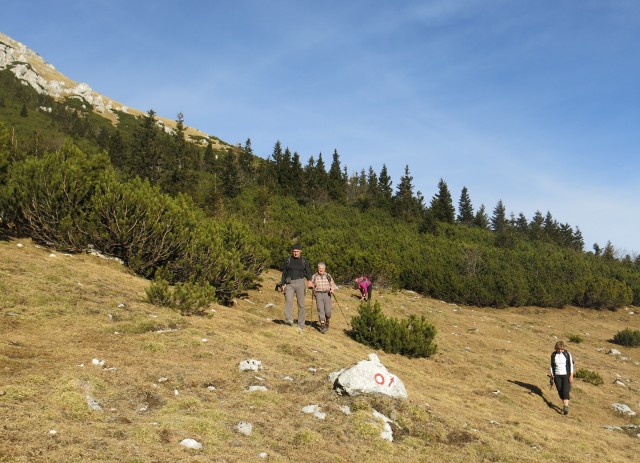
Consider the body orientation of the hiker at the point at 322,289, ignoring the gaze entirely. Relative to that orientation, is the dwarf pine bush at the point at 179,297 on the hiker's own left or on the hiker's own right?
on the hiker's own right

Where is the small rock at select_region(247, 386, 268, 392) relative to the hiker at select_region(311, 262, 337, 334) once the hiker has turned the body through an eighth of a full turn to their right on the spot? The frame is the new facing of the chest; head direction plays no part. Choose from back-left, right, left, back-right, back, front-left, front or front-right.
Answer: front-left

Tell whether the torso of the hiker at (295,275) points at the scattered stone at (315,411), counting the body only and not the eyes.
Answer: yes

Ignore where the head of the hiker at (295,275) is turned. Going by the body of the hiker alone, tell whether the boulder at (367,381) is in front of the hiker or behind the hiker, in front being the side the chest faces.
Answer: in front

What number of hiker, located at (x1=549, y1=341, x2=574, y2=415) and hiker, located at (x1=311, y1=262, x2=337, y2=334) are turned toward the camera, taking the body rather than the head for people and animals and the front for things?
2

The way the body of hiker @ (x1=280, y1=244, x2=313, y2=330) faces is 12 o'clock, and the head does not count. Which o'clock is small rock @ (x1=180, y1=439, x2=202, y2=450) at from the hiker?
The small rock is roughly at 12 o'clock from the hiker.

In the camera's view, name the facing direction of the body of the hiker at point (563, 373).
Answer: toward the camera

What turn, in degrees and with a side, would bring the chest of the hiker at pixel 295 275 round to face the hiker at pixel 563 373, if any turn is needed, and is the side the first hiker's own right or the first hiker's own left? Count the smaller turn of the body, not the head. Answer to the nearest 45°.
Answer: approximately 90° to the first hiker's own left

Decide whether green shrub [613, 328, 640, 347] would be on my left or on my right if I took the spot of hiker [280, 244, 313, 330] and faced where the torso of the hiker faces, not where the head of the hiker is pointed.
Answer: on my left

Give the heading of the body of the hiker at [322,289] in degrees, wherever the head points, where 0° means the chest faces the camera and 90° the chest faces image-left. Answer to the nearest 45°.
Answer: approximately 0°

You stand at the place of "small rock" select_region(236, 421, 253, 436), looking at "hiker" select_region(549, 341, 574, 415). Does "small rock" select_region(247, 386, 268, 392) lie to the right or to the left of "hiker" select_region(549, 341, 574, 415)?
left

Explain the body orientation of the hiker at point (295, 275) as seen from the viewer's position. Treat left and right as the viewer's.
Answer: facing the viewer

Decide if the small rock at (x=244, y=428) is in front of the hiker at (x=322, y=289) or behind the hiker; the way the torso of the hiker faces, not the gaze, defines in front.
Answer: in front

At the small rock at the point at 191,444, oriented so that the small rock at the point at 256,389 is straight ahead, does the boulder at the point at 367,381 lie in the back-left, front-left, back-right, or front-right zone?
front-right

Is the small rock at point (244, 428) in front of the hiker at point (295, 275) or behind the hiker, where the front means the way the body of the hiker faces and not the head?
in front
